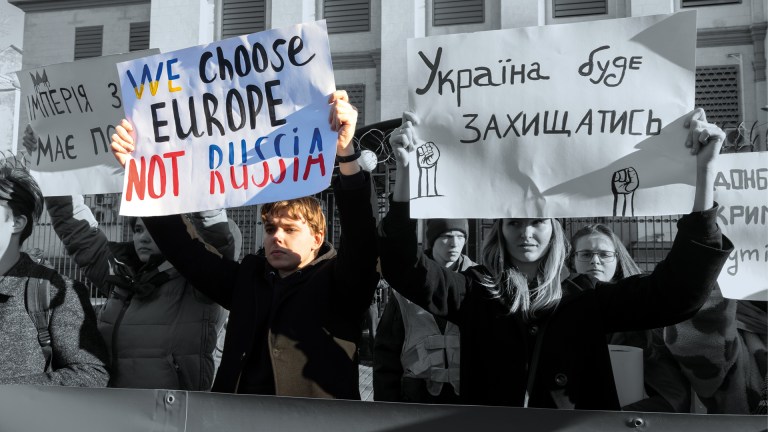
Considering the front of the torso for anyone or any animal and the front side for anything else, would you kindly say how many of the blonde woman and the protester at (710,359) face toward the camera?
2

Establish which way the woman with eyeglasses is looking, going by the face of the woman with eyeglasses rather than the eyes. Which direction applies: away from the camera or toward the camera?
toward the camera

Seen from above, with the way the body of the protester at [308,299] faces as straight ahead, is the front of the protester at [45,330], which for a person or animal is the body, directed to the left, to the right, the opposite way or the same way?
the same way

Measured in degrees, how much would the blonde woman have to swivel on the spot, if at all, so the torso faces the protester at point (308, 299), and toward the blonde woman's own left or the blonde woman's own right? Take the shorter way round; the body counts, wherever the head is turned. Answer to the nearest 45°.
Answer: approximately 90° to the blonde woman's own right

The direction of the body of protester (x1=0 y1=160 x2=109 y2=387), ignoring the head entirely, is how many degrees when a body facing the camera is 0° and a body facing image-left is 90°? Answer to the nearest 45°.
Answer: approximately 45°

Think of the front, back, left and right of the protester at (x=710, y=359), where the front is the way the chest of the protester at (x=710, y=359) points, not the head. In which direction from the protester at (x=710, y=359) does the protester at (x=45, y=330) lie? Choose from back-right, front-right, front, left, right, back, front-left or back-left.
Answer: front-right

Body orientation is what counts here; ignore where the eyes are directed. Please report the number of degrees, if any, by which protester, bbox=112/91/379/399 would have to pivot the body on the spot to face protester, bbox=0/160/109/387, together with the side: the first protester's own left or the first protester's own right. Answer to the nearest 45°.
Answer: approximately 45° to the first protester's own right

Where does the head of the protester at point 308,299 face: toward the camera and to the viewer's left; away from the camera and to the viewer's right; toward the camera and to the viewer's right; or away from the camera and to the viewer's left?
toward the camera and to the viewer's left

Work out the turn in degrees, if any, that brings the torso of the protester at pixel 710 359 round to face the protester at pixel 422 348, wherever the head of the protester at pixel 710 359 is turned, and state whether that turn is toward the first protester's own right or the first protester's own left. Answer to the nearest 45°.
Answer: approximately 90° to the first protester's own right

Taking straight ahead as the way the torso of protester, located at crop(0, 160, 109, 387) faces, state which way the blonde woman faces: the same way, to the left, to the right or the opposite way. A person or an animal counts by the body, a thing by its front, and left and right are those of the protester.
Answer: the same way

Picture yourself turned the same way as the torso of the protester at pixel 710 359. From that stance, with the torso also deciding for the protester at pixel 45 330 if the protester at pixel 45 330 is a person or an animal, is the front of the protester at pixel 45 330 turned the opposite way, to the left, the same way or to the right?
the same way

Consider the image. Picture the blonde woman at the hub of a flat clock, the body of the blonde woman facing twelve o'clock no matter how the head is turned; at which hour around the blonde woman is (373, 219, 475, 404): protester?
The protester is roughly at 5 o'clock from the blonde woman.

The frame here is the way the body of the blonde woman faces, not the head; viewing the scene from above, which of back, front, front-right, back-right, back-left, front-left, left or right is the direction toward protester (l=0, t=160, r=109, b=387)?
right

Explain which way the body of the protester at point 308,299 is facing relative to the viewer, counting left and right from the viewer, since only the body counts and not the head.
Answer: facing the viewer and to the left of the viewer

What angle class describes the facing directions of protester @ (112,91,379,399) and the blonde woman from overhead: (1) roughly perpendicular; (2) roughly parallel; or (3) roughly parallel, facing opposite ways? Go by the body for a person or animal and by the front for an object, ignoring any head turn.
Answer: roughly parallel

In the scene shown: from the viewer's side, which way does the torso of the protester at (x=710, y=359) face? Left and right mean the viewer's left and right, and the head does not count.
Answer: facing the viewer

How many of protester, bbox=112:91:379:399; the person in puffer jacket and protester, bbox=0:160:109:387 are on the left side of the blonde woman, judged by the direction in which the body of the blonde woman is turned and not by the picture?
0

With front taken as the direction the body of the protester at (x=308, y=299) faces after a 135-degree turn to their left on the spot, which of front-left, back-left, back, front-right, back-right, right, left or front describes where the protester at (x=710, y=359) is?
front
